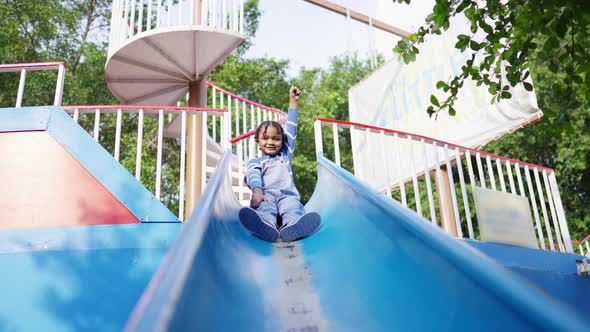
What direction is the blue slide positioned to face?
toward the camera

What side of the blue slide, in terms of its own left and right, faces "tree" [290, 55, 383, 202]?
back
